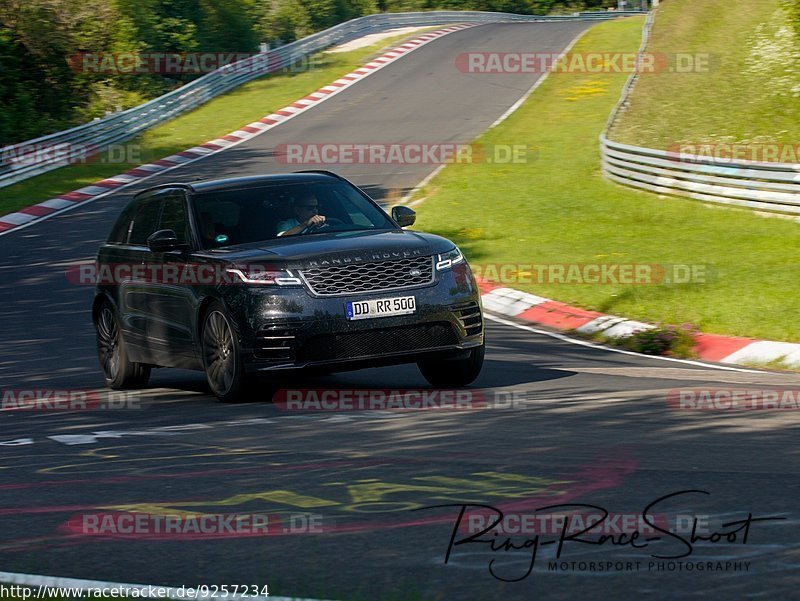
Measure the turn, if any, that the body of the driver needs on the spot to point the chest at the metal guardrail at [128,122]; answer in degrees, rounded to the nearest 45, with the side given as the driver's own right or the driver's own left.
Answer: approximately 135° to the driver's own left

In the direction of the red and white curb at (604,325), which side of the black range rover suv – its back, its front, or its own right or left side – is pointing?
left

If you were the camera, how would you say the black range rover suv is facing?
facing the viewer and to the right of the viewer

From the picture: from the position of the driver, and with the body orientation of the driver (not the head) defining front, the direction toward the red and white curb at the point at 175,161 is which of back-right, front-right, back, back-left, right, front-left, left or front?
back-left

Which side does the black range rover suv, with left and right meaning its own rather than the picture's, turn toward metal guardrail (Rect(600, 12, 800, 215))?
left

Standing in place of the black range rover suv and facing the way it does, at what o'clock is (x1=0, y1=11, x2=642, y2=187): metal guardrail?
The metal guardrail is roughly at 7 o'clock from the black range rover suv.

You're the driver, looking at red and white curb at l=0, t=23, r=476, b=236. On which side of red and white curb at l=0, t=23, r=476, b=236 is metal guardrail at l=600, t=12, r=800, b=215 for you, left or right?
right

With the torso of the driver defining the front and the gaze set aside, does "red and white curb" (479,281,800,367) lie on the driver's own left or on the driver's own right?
on the driver's own left
